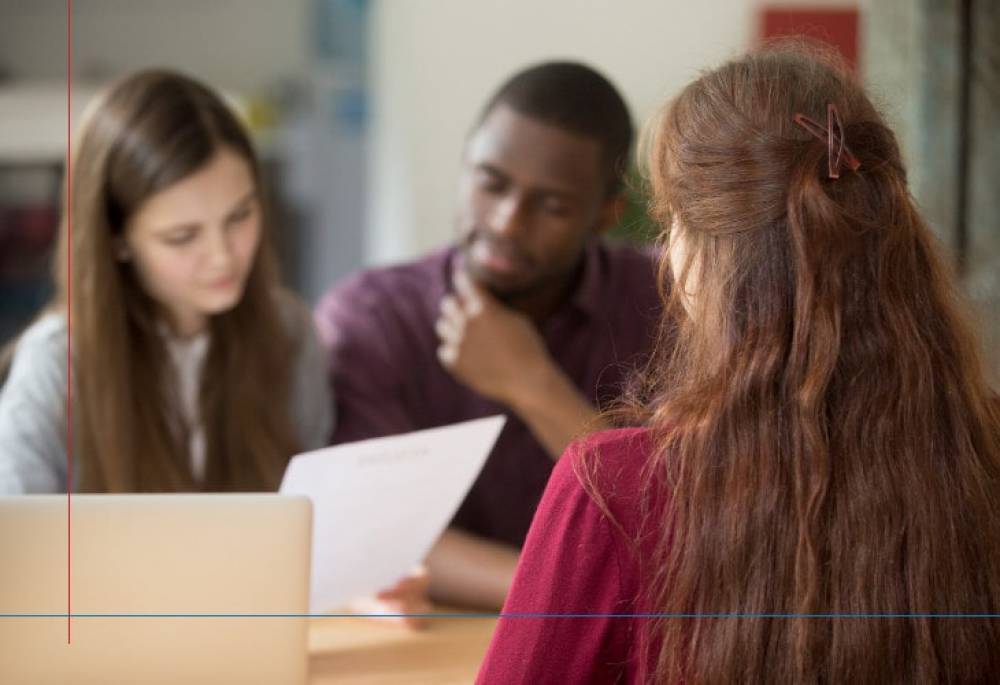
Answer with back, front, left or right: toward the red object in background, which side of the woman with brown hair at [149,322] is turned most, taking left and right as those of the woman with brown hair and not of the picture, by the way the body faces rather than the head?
left

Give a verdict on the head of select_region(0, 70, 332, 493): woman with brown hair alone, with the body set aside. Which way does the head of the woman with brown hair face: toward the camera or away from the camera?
toward the camera

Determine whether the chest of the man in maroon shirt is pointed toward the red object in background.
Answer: no

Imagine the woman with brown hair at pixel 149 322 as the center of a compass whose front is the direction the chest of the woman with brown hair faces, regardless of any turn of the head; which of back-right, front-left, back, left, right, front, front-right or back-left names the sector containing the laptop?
front-right

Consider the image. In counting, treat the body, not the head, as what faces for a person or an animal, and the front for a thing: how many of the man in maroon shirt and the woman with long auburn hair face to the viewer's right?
0

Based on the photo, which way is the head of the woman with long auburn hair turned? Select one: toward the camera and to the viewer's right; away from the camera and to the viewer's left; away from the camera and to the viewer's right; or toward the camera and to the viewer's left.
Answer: away from the camera and to the viewer's left

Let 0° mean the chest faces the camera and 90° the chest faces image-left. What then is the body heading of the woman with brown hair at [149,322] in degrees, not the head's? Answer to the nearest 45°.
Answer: approximately 315°

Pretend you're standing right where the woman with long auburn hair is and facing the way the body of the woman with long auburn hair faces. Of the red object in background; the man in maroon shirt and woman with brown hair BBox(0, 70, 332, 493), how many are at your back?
0

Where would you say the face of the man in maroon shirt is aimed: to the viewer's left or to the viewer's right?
to the viewer's left

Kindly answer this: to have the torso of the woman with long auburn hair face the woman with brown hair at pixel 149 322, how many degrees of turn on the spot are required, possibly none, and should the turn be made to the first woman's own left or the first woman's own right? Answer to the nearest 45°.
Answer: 0° — they already face them

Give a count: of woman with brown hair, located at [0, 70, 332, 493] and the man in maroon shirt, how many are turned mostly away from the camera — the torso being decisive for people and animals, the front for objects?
0
